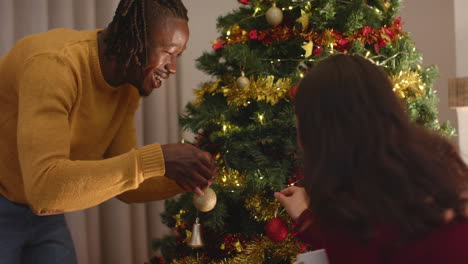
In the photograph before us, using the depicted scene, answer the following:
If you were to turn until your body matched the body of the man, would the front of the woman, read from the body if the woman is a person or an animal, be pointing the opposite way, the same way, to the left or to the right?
to the left

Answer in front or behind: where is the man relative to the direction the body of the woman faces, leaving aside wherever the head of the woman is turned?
in front

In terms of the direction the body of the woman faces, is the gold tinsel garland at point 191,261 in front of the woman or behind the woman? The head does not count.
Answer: in front

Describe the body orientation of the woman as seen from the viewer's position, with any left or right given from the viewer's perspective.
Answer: facing away from the viewer and to the left of the viewer

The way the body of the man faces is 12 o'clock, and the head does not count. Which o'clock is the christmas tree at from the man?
The christmas tree is roughly at 11 o'clock from the man.

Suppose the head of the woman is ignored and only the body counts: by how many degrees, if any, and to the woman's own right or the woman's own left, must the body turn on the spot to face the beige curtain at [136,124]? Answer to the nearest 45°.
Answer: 0° — they already face it

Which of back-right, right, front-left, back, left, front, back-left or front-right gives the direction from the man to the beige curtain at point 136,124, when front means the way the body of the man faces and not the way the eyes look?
left

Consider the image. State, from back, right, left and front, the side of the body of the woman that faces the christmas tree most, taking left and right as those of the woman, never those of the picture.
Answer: front

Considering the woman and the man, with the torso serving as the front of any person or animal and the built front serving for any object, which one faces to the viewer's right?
the man

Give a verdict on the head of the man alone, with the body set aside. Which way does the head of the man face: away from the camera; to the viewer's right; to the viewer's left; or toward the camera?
to the viewer's right

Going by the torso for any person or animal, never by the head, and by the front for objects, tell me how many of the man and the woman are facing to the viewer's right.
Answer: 1

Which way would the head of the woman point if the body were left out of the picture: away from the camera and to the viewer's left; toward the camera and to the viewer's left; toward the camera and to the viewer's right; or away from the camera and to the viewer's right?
away from the camera and to the viewer's left

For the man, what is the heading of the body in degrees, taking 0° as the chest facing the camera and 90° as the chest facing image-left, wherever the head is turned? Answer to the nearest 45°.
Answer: approximately 270°

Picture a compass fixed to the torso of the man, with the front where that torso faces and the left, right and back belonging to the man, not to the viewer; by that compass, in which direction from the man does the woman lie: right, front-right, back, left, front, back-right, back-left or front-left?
front-right
